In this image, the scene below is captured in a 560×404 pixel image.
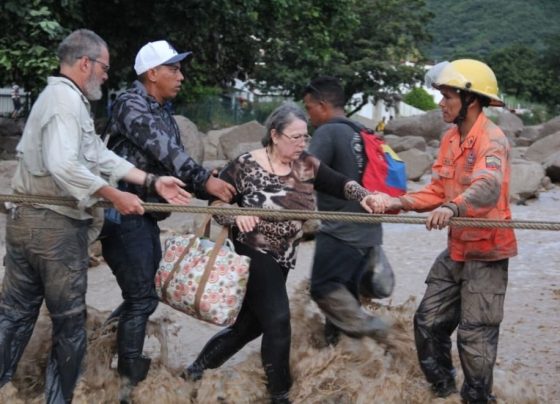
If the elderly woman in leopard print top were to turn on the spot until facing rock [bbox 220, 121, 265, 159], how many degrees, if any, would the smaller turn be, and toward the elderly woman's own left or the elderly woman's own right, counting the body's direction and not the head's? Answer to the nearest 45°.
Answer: approximately 135° to the elderly woman's own left

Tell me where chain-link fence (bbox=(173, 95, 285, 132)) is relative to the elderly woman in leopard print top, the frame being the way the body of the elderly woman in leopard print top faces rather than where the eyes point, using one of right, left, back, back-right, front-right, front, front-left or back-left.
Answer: back-left

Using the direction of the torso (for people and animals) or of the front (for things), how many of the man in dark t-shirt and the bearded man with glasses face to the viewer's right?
1

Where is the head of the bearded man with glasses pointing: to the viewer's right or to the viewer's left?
to the viewer's right

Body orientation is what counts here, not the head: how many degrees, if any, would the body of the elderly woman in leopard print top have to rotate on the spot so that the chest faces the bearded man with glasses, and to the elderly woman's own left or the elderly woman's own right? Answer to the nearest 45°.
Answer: approximately 135° to the elderly woman's own right

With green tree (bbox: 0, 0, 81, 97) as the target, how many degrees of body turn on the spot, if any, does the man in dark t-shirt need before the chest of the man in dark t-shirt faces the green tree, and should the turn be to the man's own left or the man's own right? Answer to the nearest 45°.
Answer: approximately 45° to the man's own right

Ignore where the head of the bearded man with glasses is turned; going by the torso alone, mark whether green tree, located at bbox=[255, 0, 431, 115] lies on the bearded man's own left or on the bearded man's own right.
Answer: on the bearded man's own left

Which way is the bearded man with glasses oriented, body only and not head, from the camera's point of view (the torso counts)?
to the viewer's right

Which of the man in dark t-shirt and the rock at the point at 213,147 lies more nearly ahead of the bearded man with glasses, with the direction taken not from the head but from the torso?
the man in dark t-shirt

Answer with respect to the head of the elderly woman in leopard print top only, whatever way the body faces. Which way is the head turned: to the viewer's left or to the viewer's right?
to the viewer's right
